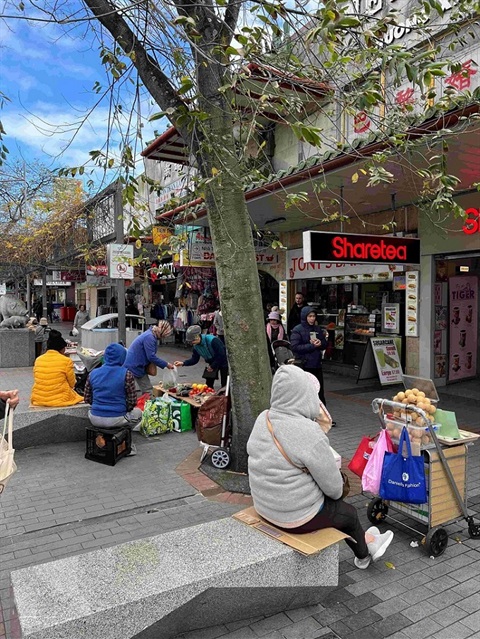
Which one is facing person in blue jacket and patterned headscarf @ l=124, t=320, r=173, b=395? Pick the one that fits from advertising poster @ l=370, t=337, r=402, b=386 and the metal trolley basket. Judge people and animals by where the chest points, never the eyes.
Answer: the advertising poster

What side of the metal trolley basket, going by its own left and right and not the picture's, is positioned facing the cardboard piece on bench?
back

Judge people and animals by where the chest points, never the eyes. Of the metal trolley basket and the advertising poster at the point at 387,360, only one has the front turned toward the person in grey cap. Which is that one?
the advertising poster

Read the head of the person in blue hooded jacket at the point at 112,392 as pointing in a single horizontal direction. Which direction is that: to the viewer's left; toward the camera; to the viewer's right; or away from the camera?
away from the camera

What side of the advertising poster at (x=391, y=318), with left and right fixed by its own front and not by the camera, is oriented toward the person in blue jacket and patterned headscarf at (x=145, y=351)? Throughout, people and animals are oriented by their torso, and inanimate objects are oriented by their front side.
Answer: front

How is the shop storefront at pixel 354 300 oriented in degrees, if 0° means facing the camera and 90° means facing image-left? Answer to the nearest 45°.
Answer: approximately 45°

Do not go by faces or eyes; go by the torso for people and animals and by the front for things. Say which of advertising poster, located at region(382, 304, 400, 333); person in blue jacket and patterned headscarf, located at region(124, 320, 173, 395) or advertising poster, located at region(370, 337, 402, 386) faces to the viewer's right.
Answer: the person in blue jacket and patterned headscarf

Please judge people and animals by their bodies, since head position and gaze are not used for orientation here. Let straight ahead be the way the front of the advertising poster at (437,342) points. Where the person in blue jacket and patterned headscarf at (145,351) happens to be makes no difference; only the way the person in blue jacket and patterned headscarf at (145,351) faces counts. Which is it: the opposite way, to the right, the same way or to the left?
the opposite way

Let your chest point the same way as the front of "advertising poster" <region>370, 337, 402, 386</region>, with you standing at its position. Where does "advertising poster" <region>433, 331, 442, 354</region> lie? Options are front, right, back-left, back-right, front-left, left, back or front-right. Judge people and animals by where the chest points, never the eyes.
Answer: back-left

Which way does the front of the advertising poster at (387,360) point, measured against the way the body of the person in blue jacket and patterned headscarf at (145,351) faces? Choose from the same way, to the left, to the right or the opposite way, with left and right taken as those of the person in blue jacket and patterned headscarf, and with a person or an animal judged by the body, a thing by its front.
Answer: to the right

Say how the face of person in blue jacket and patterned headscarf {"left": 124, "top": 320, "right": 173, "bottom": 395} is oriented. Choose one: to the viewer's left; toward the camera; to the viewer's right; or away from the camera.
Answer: to the viewer's right

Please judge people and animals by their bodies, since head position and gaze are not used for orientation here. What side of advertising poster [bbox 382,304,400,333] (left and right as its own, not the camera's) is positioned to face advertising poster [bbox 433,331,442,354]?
left
